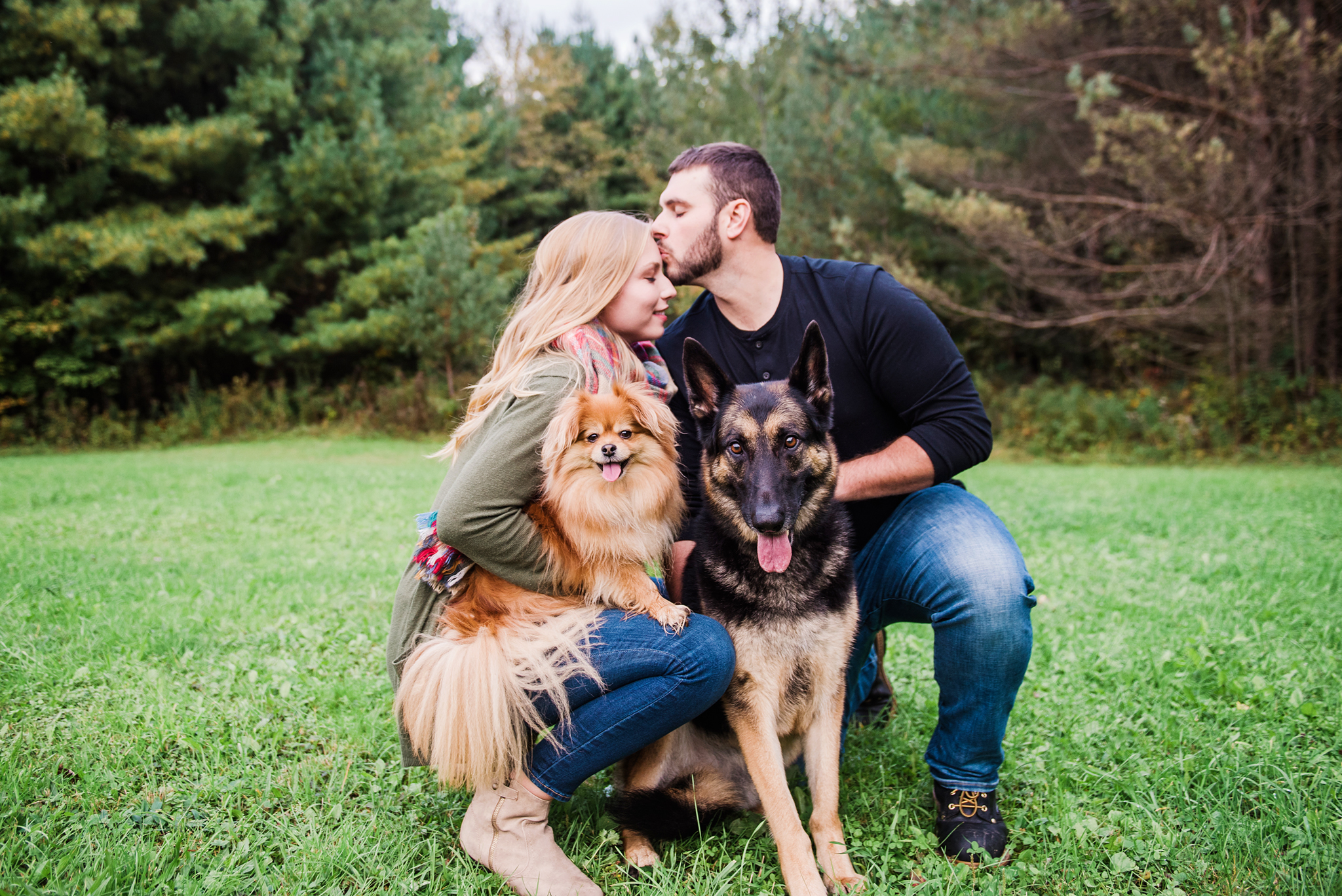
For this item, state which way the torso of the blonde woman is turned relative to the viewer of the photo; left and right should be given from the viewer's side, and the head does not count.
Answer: facing to the right of the viewer

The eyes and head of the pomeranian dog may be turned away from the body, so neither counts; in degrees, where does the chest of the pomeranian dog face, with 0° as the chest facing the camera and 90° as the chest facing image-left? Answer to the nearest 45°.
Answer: approximately 315°

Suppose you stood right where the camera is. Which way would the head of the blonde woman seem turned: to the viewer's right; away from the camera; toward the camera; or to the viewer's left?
to the viewer's right

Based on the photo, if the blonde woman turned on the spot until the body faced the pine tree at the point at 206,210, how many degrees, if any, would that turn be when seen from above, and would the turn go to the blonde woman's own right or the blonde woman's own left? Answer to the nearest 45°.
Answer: approximately 90° to the blonde woman's own left

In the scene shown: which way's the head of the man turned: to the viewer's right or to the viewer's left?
to the viewer's left
